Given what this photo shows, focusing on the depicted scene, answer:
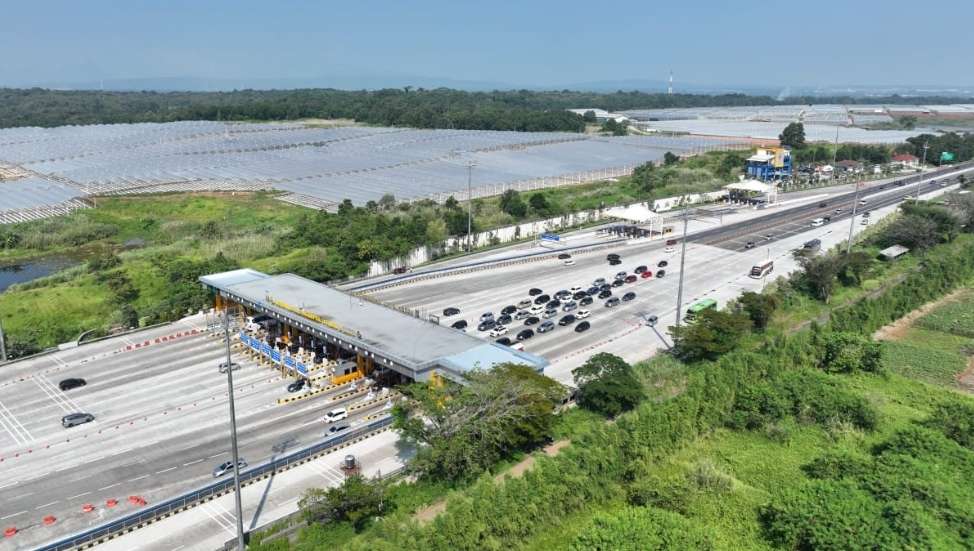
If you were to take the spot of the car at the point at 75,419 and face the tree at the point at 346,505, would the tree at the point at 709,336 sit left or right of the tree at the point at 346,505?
left

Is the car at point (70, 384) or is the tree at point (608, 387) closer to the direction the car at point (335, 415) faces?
the car

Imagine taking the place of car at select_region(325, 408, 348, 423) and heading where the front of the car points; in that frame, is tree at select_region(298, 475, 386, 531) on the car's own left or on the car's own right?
on the car's own left

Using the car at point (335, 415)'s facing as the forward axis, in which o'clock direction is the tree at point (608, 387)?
The tree is roughly at 8 o'clock from the car.

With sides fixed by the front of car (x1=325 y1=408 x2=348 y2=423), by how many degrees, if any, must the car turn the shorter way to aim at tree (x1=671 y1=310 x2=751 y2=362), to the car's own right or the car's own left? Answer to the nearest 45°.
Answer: approximately 135° to the car's own left

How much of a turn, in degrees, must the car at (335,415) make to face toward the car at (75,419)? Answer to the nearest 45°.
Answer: approximately 45° to its right

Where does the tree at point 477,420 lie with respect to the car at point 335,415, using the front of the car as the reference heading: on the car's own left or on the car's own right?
on the car's own left

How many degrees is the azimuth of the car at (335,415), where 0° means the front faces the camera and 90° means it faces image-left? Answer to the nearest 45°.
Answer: approximately 45°
